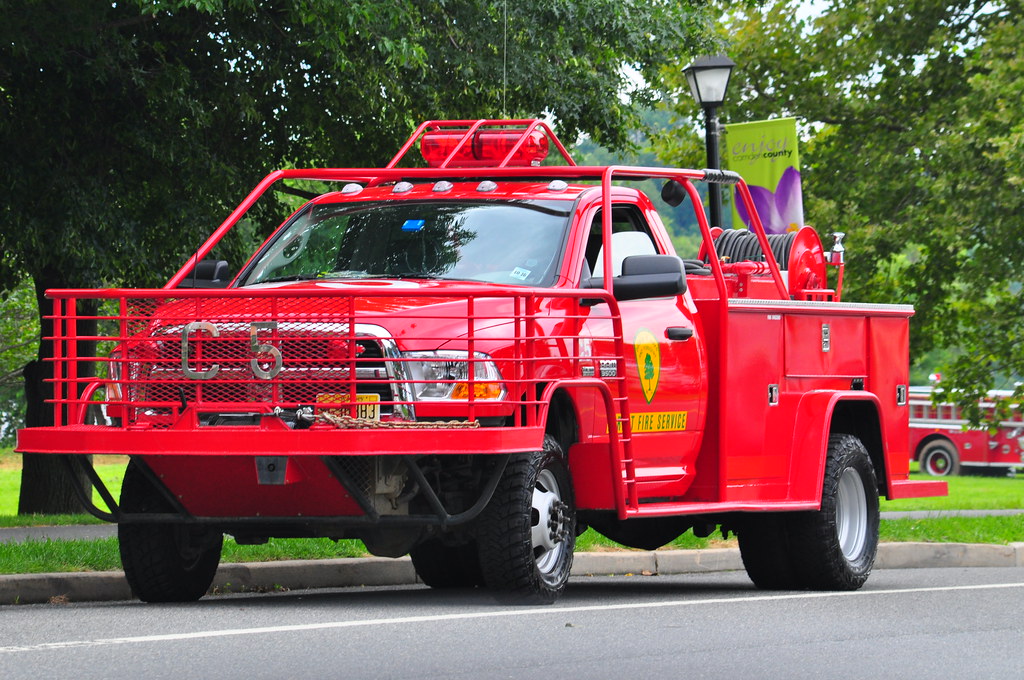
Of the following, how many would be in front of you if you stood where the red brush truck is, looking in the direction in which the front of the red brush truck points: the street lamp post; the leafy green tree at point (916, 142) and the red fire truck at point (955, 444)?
0

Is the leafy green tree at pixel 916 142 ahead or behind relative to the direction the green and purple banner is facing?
behind

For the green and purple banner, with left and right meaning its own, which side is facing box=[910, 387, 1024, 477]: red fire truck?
back

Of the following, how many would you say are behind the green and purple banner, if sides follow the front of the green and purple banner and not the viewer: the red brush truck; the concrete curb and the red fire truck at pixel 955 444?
1

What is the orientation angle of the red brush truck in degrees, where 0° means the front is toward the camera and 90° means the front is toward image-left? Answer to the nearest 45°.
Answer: approximately 45°

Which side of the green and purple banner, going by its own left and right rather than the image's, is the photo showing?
front

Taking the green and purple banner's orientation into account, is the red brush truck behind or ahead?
ahead

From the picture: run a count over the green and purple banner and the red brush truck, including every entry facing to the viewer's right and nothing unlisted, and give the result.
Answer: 0
